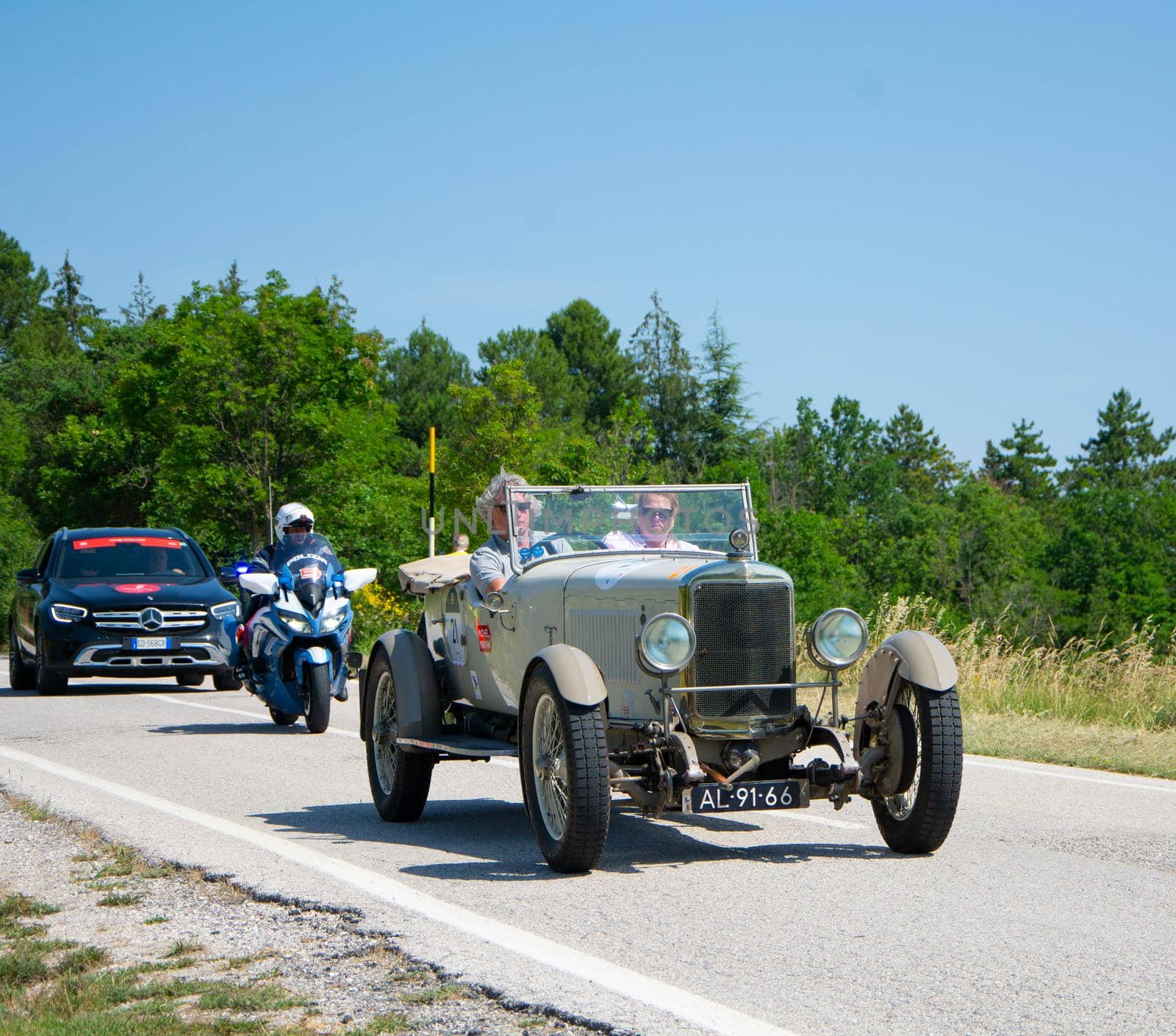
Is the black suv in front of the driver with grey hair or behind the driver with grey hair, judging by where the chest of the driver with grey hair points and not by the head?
behind

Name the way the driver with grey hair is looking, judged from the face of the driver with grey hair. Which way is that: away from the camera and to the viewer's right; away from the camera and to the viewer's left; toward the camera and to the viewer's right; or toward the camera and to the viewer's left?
toward the camera and to the viewer's right

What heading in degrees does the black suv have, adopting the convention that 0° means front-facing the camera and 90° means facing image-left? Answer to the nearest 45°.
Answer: approximately 0°

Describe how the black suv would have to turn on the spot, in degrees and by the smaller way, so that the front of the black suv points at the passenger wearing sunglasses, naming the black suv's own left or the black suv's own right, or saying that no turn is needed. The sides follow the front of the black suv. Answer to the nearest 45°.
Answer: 0° — it already faces them

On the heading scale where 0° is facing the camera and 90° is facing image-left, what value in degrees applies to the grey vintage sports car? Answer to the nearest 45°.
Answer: approximately 315°

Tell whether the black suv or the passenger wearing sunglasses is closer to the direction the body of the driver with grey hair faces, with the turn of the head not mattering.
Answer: the passenger wearing sunglasses

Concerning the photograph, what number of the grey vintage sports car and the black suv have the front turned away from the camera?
0
